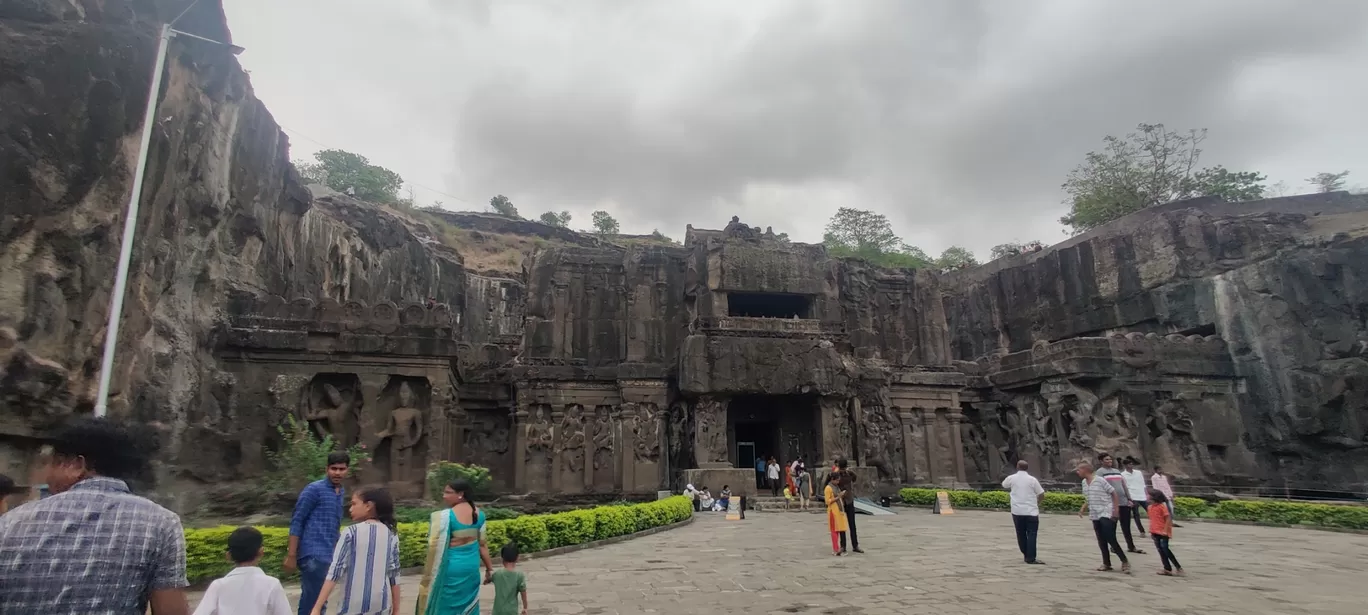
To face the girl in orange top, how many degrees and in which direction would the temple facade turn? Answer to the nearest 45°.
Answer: approximately 45° to its left

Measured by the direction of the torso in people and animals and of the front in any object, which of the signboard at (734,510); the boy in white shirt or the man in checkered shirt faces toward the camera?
the signboard

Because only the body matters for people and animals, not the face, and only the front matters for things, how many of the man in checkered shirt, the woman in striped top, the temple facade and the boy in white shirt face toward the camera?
1

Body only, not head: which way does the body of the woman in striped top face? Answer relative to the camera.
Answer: away from the camera

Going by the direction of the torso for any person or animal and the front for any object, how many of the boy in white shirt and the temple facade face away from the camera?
1

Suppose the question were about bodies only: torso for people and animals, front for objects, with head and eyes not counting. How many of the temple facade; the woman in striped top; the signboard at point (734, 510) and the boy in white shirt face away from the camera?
2

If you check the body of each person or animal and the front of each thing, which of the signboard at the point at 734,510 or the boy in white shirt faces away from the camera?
the boy in white shirt

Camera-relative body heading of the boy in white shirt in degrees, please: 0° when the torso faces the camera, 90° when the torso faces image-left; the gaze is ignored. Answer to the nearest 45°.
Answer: approximately 180°

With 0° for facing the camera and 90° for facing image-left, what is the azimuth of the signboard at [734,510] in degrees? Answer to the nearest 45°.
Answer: approximately 0°

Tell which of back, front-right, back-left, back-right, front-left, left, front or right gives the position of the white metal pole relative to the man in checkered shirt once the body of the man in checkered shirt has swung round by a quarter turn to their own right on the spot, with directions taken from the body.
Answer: front-left

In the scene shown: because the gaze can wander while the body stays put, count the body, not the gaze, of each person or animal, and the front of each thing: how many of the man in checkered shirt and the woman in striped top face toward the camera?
0

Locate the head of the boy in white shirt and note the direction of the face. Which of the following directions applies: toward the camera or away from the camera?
away from the camera
